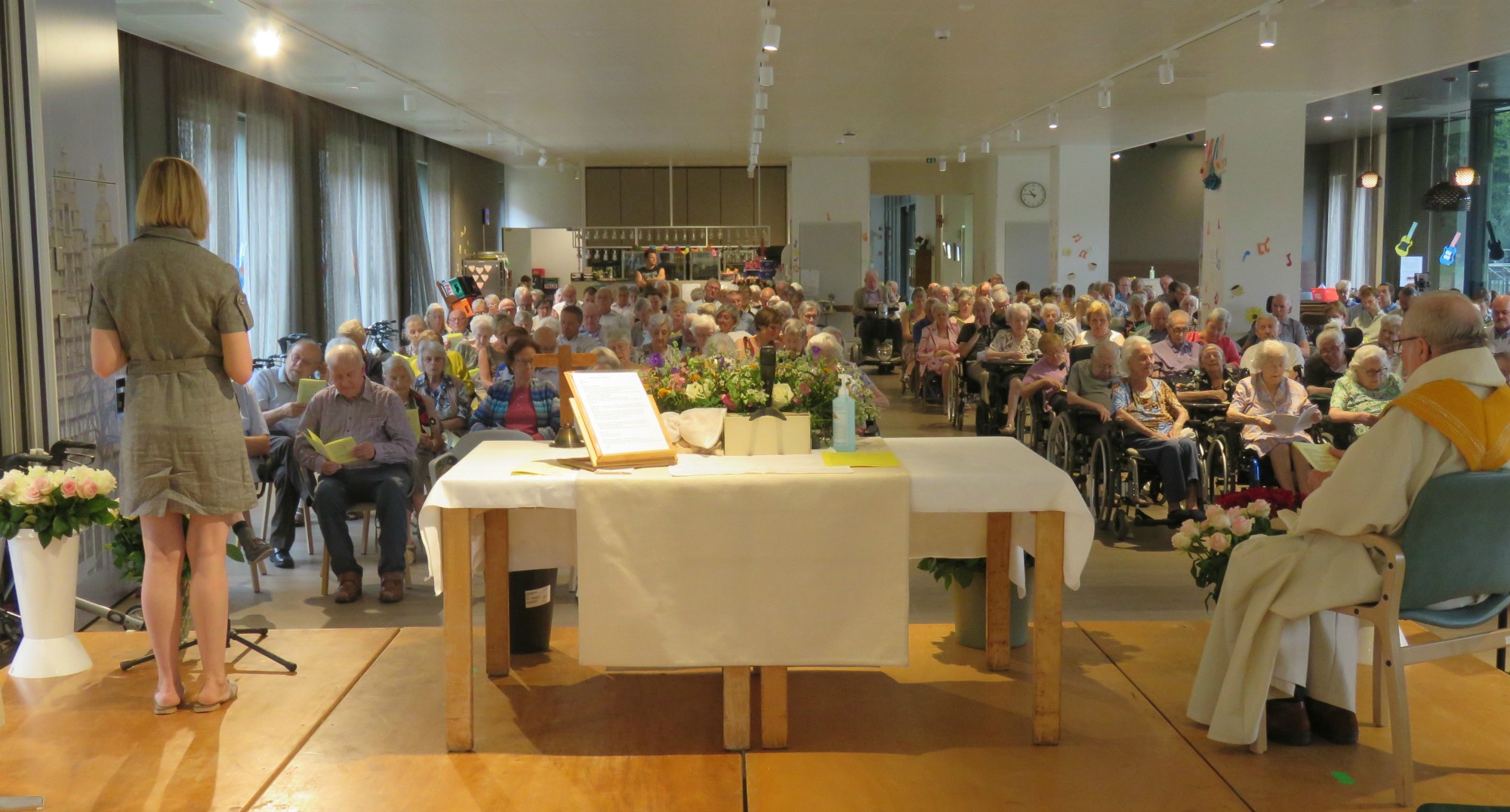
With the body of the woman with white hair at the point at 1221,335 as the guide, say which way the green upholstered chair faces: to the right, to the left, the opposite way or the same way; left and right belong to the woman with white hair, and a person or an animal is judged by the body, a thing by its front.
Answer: to the right

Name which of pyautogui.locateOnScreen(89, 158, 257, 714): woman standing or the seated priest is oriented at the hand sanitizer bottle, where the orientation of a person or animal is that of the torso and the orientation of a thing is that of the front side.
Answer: the seated priest

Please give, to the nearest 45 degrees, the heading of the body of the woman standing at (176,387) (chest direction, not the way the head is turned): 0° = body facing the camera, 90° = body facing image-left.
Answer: approximately 180°

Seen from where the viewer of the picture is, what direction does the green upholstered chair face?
facing away from the viewer and to the left of the viewer

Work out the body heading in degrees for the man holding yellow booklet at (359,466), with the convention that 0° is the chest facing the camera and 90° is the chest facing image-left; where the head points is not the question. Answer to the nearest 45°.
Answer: approximately 0°

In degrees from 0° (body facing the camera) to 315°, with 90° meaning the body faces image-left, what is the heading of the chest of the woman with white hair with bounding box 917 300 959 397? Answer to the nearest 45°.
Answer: approximately 0°

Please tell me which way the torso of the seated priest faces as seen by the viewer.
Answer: to the viewer's left

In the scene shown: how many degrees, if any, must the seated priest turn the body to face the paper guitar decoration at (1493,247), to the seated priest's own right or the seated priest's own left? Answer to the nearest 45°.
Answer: approximately 90° to the seated priest's own right

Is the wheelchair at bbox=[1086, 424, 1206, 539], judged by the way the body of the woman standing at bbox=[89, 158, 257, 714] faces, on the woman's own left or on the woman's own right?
on the woman's own right
